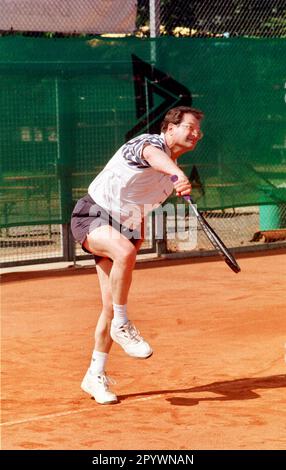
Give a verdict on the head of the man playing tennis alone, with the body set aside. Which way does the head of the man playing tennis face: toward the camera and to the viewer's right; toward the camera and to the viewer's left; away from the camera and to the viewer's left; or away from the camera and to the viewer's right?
toward the camera and to the viewer's right

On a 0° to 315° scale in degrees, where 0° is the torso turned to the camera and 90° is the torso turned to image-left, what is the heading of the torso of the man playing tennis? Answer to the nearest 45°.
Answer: approximately 315°
